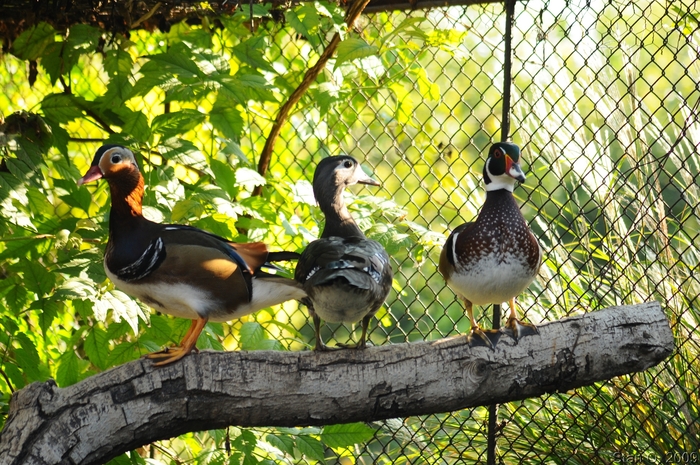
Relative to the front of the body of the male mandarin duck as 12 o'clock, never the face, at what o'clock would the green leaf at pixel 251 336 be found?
The green leaf is roughly at 4 o'clock from the male mandarin duck.

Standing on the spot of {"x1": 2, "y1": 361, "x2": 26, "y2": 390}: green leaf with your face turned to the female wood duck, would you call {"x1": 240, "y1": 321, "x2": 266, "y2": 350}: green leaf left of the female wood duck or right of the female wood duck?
left

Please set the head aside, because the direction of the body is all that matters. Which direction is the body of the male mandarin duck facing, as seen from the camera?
to the viewer's left
